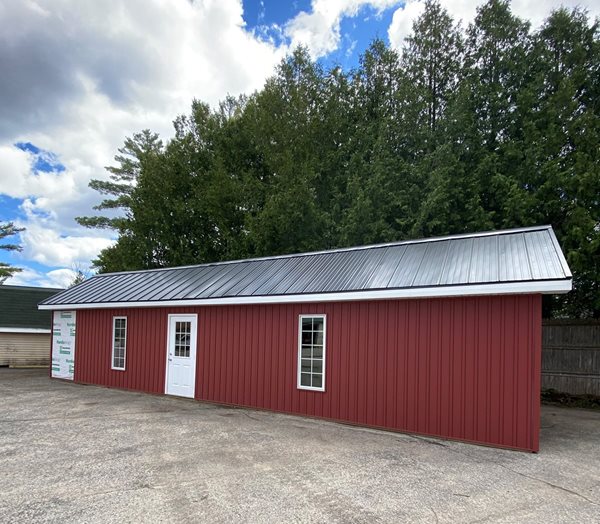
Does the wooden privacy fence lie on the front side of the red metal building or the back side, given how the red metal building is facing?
on the back side

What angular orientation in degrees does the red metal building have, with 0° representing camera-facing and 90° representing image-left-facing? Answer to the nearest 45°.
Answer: approximately 45°
